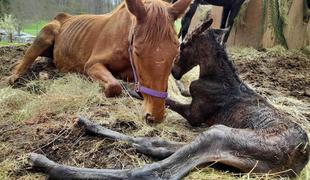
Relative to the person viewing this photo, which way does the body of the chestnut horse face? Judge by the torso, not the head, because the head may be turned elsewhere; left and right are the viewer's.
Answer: facing the viewer and to the right of the viewer

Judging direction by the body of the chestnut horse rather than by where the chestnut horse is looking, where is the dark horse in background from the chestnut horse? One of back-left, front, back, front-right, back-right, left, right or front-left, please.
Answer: left

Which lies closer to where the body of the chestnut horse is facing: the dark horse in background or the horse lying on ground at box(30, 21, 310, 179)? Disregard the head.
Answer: the horse lying on ground

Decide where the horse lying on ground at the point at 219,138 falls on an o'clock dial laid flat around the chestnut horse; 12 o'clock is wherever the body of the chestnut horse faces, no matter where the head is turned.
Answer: The horse lying on ground is roughly at 1 o'clock from the chestnut horse.

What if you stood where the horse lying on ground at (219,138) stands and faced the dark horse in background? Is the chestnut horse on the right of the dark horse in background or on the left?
left
